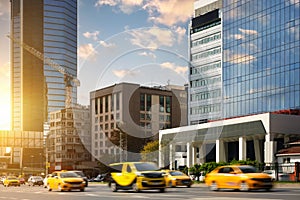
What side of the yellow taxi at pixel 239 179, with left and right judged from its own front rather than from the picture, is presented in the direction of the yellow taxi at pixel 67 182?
back

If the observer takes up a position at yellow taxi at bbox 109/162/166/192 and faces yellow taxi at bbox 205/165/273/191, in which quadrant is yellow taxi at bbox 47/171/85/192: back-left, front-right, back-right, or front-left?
back-left

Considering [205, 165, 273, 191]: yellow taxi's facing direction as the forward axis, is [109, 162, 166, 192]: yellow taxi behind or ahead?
behind

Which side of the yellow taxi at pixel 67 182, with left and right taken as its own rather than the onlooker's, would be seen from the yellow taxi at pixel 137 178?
front

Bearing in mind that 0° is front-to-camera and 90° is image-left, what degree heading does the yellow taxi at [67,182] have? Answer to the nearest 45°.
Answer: approximately 315°

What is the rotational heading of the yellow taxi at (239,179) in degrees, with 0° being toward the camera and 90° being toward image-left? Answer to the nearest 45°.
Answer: approximately 315°

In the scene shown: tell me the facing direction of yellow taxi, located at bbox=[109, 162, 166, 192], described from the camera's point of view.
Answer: facing the viewer and to the right of the viewer

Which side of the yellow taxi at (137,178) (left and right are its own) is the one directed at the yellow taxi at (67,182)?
back
